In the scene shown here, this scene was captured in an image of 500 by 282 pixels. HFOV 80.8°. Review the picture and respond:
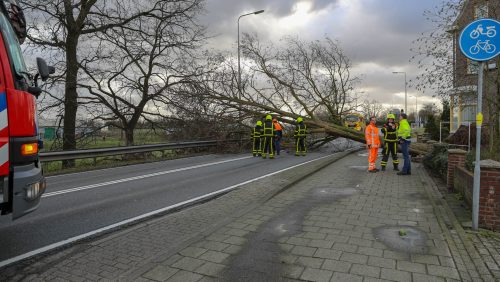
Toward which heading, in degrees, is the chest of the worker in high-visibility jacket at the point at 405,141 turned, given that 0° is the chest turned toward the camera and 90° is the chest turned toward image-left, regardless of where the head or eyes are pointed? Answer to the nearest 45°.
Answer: approximately 90°

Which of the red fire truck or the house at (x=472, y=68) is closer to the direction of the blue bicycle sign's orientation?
the red fire truck

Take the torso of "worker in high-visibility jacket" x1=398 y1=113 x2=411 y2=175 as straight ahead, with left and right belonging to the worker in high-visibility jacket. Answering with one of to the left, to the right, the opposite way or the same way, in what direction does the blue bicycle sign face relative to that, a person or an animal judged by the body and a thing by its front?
to the left

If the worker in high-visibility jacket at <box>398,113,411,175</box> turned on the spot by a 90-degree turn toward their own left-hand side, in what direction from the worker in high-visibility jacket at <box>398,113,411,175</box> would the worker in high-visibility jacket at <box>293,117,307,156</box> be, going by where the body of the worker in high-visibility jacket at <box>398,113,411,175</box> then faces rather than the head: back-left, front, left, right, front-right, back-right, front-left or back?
back-right

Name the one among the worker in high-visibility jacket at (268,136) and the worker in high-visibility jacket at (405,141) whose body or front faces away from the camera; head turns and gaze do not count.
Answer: the worker in high-visibility jacket at (268,136)

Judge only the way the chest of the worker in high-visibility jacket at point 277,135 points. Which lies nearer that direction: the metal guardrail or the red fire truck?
the metal guardrail
